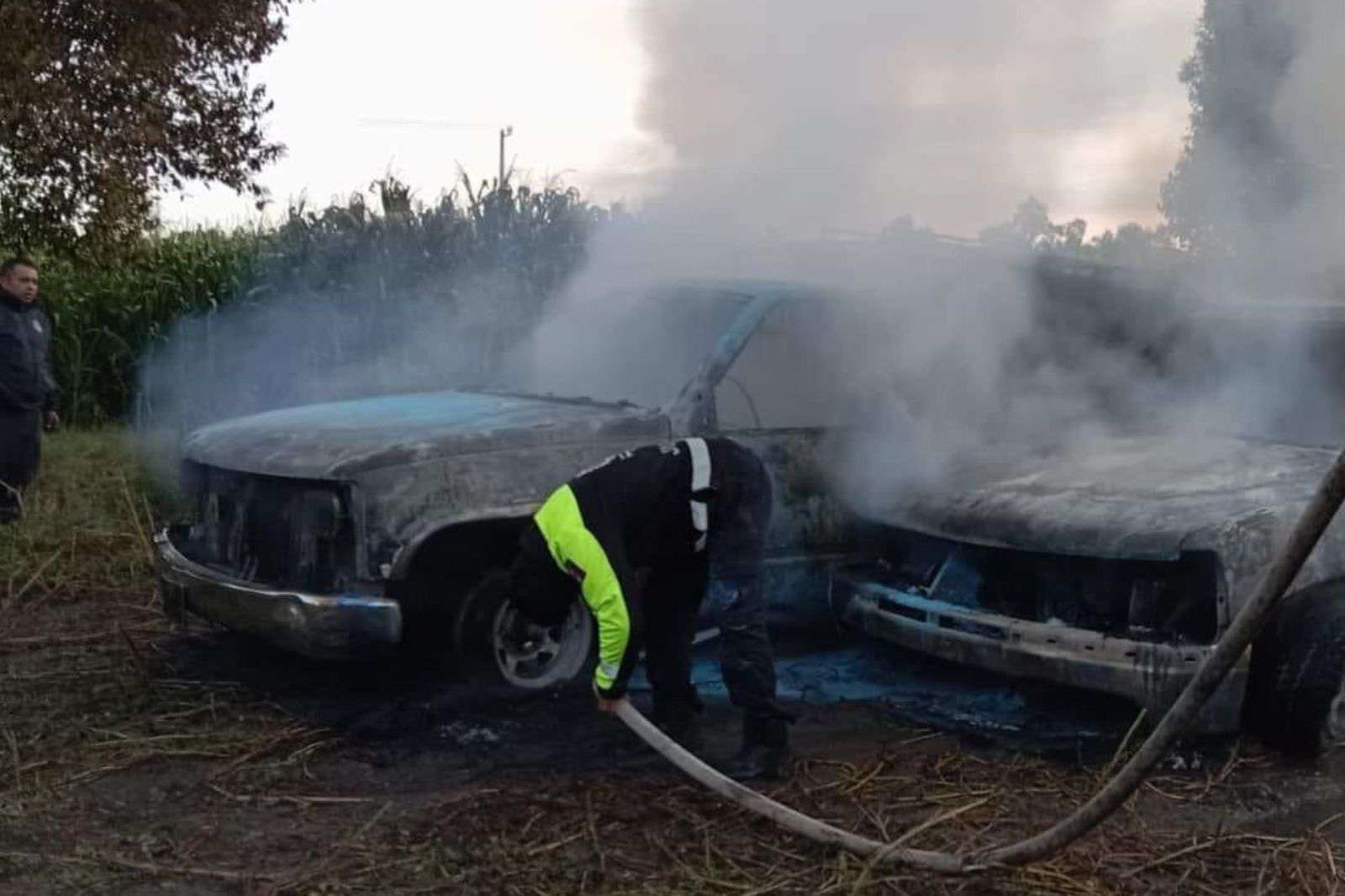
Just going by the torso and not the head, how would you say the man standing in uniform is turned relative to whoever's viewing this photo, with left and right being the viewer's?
facing the viewer and to the right of the viewer

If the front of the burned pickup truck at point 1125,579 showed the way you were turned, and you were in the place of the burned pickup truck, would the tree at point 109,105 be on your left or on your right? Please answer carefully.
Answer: on your right

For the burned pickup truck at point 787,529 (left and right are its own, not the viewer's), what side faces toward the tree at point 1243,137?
back

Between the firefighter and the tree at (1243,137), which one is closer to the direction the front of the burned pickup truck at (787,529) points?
the firefighter

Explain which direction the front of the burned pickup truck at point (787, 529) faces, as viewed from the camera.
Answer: facing the viewer and to the left of the viewer

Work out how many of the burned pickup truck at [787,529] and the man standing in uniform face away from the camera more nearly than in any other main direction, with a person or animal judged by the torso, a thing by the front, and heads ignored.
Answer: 0

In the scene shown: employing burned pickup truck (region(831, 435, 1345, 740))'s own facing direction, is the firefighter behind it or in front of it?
in front

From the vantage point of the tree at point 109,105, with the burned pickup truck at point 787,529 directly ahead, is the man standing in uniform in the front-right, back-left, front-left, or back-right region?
front-right

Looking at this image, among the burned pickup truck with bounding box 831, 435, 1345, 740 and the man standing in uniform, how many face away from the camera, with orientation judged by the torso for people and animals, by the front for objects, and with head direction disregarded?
0
